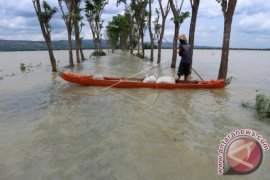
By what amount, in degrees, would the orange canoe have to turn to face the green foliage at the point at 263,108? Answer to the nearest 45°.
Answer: approximately 135° to its left

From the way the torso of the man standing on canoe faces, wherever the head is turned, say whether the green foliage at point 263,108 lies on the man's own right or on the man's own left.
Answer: on the man's own left

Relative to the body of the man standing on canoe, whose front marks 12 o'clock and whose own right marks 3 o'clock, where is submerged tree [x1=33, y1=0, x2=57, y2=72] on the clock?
The submerged tree is roughly at 1 o'clock from the man standing on canoe.

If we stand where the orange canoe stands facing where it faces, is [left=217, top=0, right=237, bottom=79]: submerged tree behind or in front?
behind

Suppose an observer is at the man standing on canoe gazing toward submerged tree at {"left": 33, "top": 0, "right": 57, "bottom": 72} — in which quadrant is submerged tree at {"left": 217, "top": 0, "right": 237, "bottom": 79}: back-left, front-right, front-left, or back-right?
back-right

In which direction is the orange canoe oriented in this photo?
to the viewer's left

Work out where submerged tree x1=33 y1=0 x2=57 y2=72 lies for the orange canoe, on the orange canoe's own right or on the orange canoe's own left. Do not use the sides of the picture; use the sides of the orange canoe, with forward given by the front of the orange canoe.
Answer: on the orange canoe's own right

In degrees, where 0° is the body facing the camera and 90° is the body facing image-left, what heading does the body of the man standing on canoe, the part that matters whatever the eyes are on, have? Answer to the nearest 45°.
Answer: approximately 90°
